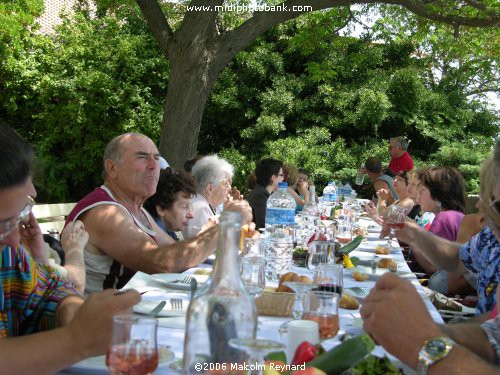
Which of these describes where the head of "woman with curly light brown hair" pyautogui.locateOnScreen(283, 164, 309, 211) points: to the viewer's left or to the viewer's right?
to the viewer's right

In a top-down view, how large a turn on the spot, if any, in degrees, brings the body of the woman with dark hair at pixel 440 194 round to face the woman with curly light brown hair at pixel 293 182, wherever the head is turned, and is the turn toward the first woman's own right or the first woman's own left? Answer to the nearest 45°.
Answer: approximately 45° to the first woman's own right

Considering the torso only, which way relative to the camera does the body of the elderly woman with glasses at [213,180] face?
to the viewer's right

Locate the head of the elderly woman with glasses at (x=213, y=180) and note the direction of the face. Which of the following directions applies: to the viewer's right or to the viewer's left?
to the viewer's right

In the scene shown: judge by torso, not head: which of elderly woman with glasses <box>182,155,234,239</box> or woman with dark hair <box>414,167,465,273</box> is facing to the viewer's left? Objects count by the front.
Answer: the woman with dark hair

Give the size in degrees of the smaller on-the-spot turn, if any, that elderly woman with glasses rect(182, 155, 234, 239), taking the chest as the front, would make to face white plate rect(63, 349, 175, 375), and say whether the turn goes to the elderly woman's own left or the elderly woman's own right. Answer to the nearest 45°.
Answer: approximately 90° to the elderly woman's own right

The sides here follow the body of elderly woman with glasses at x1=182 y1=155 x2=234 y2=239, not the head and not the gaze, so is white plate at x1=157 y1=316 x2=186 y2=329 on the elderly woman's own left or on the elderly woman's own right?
on the elderly woman's own right

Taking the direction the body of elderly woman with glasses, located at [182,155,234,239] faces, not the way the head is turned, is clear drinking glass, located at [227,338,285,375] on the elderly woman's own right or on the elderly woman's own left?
on the elderly woman's own right

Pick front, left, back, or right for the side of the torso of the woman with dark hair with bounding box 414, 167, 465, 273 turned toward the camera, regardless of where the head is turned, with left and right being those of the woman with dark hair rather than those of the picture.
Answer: left

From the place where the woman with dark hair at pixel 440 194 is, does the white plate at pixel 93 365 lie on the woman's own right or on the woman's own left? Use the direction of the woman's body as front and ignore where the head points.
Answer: on the woman's own left

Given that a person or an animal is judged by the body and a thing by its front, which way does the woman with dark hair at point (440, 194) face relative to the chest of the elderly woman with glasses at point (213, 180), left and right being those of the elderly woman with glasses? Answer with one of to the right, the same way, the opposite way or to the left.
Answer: the opposite way

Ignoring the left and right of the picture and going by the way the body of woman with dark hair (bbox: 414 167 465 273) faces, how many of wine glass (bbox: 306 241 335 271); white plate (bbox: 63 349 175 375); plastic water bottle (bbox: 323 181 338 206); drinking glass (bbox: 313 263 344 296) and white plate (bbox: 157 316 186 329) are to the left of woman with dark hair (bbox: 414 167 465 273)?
4

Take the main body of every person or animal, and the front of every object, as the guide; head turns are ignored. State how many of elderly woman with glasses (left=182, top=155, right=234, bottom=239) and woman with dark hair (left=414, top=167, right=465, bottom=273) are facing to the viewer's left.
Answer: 1

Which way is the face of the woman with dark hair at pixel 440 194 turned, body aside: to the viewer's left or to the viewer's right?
to the viewer's left

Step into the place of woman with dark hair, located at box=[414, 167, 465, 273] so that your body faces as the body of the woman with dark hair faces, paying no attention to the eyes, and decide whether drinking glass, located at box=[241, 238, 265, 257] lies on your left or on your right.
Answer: on your left
